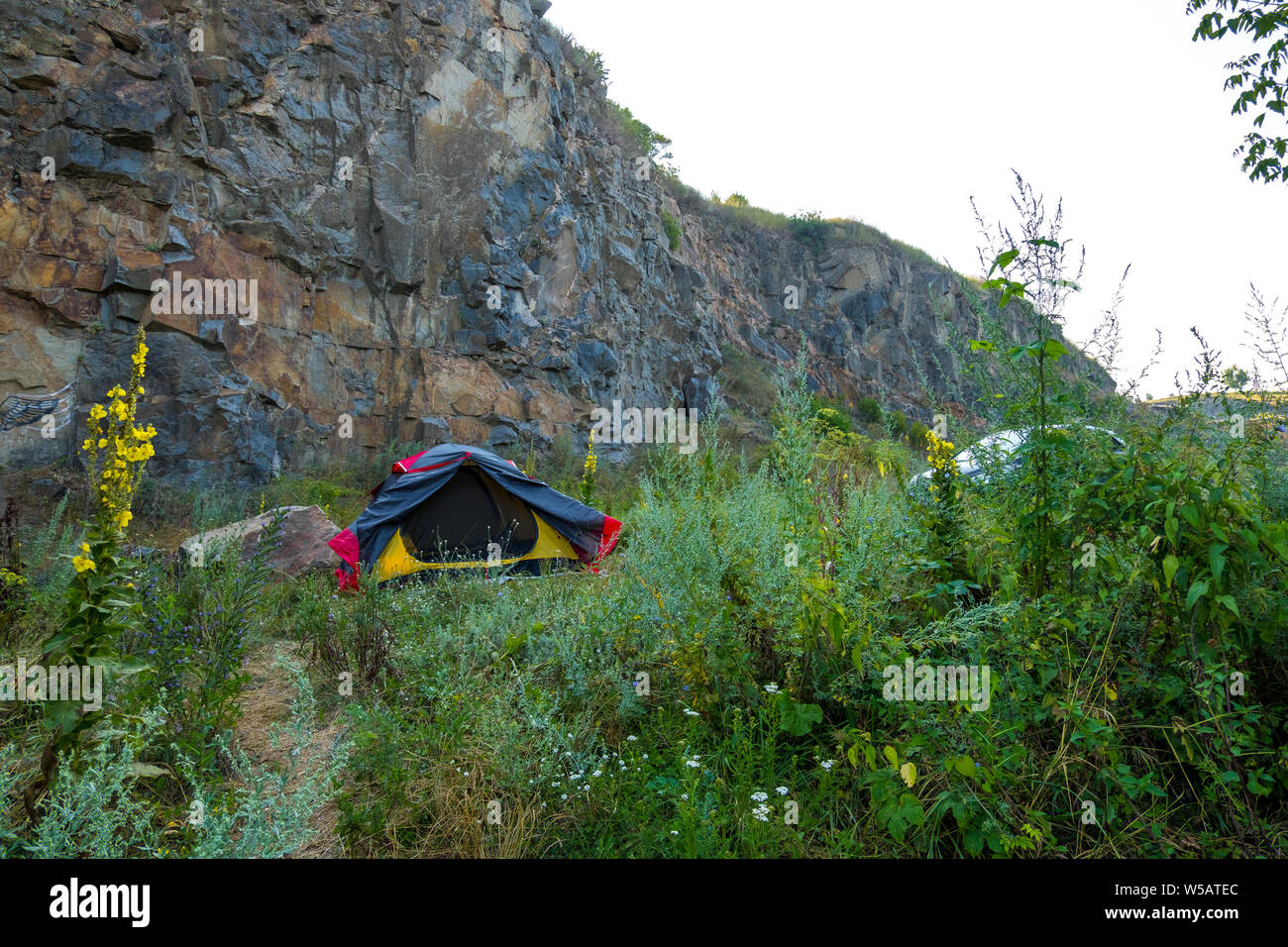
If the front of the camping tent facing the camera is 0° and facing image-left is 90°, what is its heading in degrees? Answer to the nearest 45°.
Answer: approximately 0°
